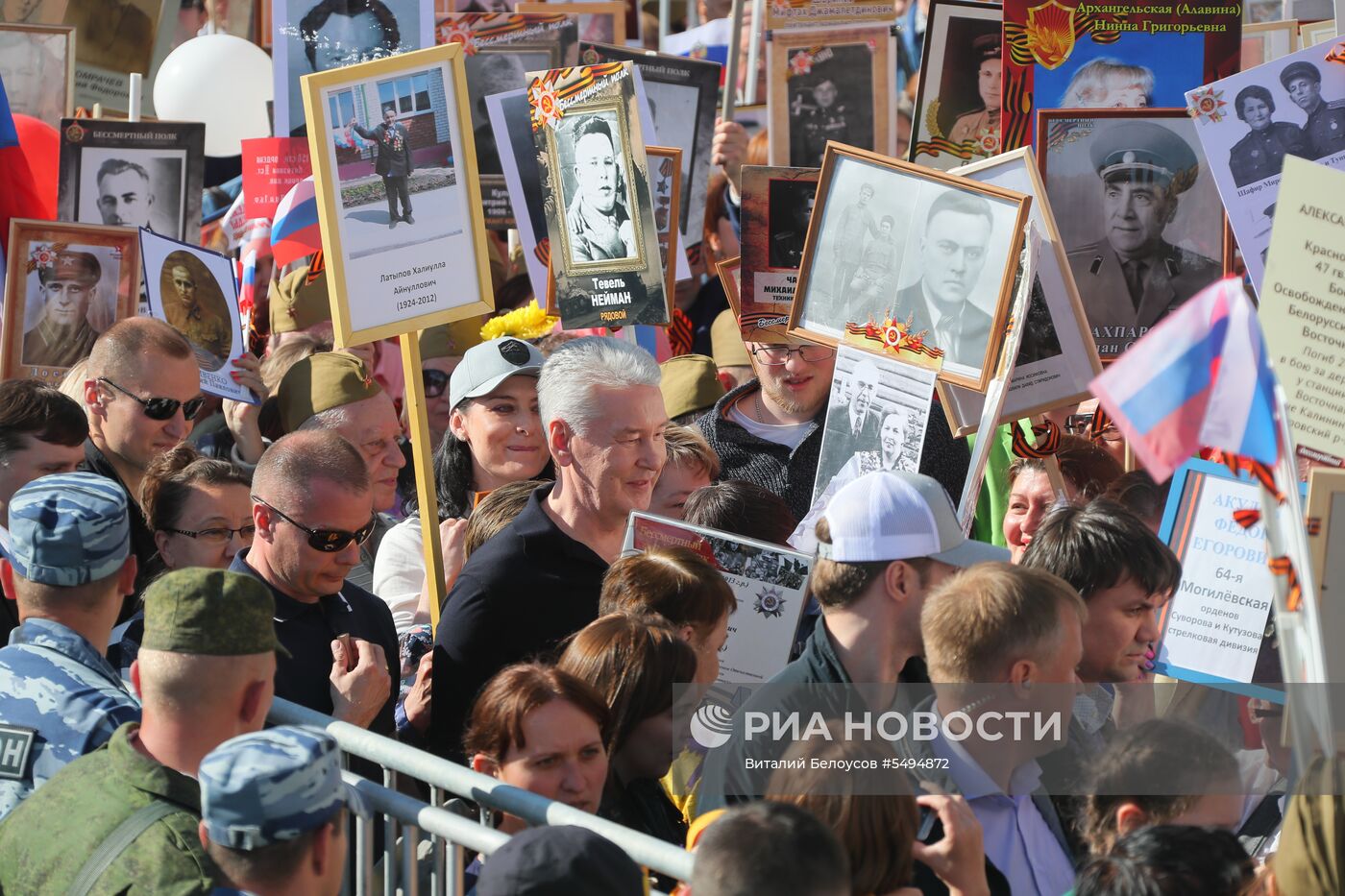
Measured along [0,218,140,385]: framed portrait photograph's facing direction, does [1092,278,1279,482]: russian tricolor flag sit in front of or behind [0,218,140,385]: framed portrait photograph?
in front

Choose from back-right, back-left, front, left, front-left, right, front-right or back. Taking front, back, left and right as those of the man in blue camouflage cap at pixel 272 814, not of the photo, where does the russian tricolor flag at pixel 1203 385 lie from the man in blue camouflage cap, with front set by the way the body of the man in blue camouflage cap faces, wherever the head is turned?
front-right

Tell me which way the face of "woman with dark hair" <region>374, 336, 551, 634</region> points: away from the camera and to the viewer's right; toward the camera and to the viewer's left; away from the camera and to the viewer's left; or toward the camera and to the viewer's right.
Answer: toward the camera and to the viewer's right

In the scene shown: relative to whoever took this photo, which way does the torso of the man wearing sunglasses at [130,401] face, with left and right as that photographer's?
facing the viewer and to the right of the viewer

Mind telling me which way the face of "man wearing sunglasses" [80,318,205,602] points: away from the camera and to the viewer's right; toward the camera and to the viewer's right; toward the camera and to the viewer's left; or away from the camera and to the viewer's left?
toward the camera and to the viewer's right

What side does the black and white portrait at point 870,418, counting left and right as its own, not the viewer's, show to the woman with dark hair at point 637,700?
front

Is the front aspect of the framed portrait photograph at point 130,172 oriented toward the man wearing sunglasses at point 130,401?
yes

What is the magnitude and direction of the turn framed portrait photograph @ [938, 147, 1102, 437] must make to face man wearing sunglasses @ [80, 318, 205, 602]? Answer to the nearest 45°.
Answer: approximately 90° to its right

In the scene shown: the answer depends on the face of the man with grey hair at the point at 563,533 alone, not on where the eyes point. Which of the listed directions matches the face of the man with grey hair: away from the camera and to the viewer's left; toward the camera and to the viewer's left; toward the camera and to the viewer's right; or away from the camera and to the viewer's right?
toward the camera and to the viewer's right

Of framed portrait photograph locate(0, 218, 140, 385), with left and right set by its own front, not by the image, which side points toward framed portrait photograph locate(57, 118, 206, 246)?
back

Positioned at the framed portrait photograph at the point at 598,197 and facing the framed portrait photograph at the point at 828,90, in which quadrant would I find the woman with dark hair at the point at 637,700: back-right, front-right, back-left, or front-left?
back-right

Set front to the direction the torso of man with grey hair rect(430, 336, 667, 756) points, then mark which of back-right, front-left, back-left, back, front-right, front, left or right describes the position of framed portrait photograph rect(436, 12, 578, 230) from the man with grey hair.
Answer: back-left

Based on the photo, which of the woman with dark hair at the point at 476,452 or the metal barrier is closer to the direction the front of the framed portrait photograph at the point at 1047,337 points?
the metal barrier
